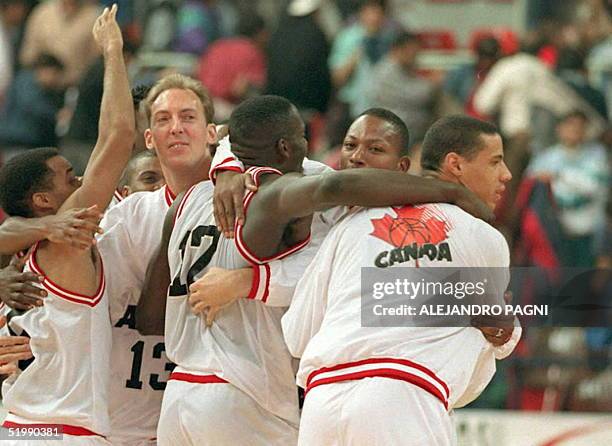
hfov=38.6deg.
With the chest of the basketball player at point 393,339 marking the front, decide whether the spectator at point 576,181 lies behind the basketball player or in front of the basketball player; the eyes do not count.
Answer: in front

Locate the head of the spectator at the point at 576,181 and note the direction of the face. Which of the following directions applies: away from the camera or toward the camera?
toward the camera

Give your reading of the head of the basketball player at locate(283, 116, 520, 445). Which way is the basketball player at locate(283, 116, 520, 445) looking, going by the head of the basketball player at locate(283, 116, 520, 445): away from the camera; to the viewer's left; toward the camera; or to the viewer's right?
to the viewer's right

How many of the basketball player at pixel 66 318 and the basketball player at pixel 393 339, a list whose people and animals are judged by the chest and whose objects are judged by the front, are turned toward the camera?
0

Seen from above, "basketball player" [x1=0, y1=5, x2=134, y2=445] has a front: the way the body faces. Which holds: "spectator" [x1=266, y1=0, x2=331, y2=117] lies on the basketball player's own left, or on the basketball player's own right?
on the basketball player's own left

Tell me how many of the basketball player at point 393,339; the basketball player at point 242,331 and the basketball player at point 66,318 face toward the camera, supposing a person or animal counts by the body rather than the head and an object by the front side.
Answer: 0

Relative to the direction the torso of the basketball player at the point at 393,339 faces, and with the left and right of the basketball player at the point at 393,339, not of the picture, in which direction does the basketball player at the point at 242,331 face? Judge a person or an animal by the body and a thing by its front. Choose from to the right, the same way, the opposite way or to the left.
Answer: the same way

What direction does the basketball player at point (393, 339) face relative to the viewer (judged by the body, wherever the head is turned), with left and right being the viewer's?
facing away from the viewer and to the right of the viewer

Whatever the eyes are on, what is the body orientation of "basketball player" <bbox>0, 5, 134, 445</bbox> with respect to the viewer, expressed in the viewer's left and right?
facing to the right of the viewer

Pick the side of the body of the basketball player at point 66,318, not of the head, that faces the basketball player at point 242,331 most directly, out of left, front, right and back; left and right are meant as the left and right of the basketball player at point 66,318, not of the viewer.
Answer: front

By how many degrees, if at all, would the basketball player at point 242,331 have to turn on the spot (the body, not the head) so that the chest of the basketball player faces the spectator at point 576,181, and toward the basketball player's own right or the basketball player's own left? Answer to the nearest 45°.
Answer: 0° — they already face them

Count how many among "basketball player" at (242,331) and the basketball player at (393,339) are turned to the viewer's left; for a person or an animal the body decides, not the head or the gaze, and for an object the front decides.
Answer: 0

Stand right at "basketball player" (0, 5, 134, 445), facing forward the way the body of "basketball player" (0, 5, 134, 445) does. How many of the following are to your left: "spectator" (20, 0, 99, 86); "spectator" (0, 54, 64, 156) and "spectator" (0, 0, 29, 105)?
3

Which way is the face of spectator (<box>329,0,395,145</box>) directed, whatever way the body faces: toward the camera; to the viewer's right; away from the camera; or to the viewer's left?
toward the camera
